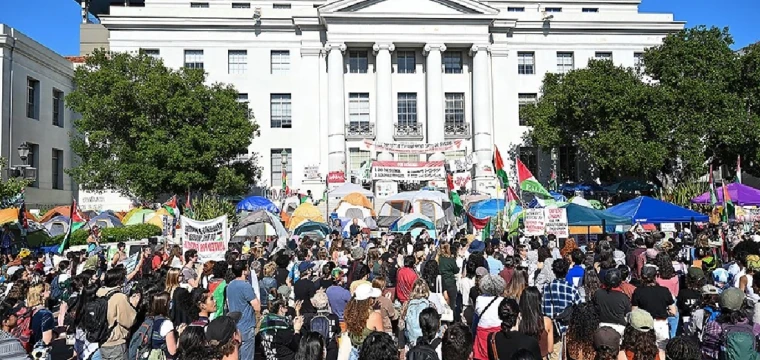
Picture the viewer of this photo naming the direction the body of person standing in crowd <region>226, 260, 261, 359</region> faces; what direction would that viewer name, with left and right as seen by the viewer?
facing away from the viewer and to the right of the viewer

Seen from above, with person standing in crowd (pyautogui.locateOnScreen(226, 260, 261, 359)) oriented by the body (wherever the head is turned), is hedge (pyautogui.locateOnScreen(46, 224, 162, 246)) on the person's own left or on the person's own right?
on the person's own left

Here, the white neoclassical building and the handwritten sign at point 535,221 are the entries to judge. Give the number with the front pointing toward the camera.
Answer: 2

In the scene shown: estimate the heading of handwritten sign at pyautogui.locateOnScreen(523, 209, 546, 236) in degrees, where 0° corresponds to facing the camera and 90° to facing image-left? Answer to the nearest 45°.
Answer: approximately 0°

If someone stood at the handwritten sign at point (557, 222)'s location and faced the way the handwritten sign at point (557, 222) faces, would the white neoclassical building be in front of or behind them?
behind

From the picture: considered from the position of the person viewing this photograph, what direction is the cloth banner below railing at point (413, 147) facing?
facing the viewer

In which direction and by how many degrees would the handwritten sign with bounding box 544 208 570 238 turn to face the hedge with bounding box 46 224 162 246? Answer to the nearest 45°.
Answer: approximately 90° to its right

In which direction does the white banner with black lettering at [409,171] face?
toward the camera

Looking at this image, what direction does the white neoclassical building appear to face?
toward the camera

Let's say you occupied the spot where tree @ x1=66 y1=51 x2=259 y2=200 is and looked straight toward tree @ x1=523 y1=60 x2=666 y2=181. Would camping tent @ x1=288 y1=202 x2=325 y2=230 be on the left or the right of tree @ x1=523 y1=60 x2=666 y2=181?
right
